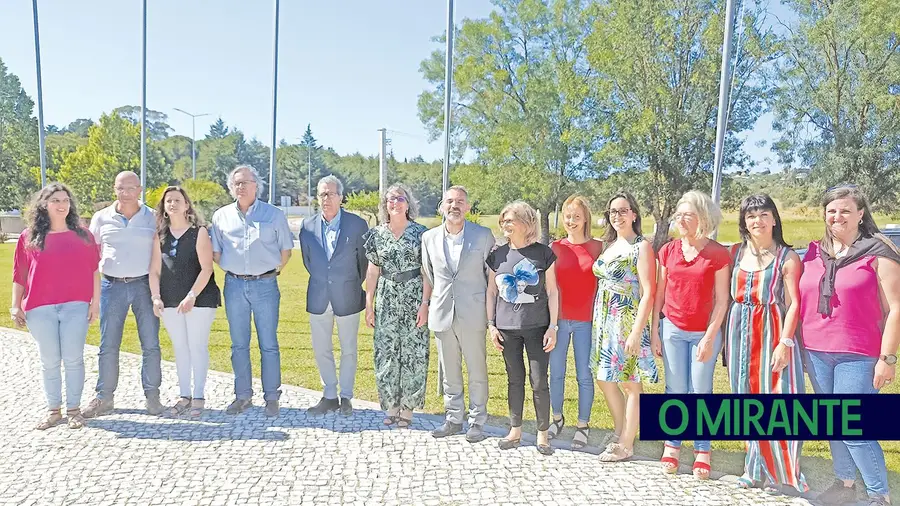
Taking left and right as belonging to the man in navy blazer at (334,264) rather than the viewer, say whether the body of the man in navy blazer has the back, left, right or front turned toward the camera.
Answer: front

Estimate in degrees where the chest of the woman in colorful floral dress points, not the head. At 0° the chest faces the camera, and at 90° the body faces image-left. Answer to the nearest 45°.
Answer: approximately 45°

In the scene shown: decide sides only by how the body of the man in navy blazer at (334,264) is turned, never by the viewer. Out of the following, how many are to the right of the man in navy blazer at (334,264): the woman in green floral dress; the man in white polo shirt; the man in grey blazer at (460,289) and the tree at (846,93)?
1

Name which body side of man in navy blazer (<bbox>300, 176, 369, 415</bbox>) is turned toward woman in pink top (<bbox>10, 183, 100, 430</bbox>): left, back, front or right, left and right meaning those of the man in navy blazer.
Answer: right

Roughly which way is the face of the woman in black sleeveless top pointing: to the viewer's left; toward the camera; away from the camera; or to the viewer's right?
toward the camera

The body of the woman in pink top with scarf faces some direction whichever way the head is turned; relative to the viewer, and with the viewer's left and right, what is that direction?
facing the viewer and to the left of the viewer

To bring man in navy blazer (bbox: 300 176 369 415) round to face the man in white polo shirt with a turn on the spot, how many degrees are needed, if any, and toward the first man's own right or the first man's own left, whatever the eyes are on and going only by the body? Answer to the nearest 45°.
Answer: approximately 90° to the first man's own right

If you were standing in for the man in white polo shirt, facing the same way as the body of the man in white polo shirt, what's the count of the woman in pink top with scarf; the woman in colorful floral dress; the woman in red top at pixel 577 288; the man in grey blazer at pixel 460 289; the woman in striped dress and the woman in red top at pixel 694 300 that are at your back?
0

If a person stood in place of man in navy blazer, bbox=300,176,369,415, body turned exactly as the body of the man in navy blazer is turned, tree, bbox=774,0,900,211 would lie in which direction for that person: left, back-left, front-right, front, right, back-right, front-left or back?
back-left

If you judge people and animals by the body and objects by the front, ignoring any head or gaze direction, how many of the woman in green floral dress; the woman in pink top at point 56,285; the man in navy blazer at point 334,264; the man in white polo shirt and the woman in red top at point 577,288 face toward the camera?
5

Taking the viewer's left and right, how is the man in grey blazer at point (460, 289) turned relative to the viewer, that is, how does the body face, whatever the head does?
facing the viewer

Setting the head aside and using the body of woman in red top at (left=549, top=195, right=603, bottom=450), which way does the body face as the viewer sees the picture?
toward the camera

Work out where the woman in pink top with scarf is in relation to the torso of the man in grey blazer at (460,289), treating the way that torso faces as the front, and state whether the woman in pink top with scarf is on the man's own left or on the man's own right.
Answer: on the man's own left

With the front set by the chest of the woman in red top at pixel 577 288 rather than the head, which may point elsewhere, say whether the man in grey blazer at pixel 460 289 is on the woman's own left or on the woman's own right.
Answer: on the woman's own right

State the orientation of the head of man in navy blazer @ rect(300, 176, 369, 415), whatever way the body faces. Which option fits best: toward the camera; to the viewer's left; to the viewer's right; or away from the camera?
toward the camera

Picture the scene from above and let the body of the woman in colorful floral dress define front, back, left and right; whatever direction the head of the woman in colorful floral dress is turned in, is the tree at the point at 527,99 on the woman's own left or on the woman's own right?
on the woman's own right

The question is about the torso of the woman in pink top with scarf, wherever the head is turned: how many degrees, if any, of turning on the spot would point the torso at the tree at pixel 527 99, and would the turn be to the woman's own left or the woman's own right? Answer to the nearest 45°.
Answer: approximately 90° to the woman's own right

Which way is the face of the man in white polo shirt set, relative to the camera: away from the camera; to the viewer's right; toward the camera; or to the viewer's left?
toward the camera

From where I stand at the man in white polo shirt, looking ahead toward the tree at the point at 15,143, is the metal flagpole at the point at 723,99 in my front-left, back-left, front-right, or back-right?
back-right
